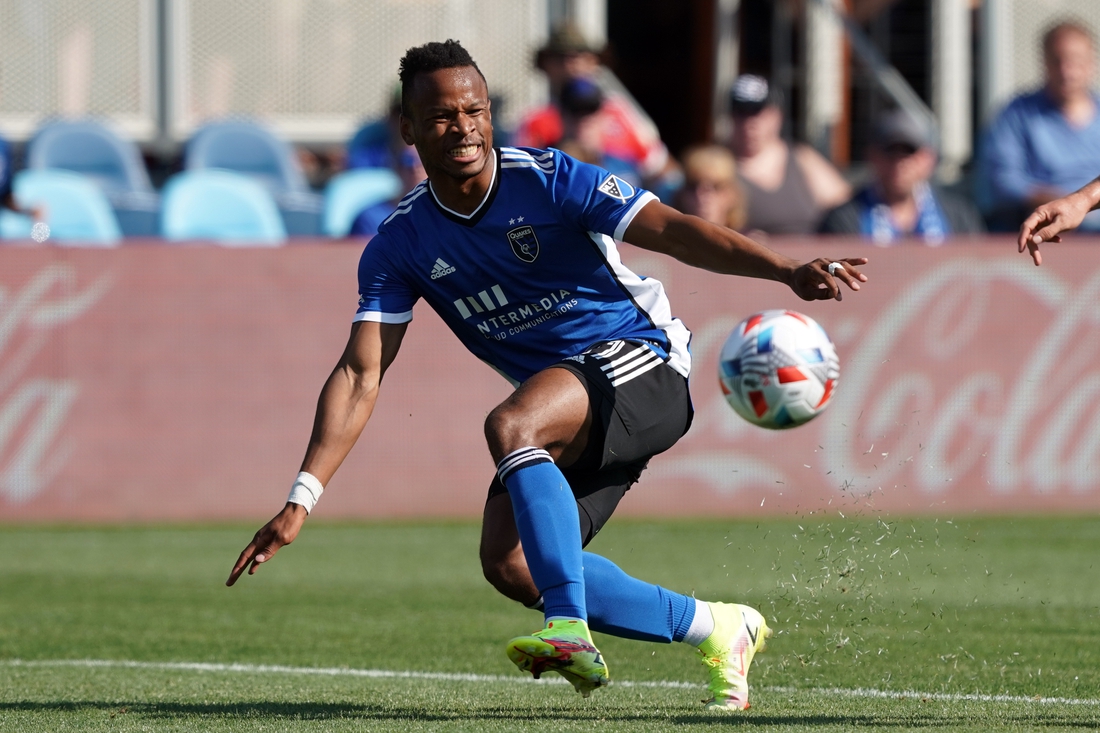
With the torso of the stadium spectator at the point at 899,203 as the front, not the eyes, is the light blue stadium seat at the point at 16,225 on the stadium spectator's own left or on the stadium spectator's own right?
on the stadium spectator's own right

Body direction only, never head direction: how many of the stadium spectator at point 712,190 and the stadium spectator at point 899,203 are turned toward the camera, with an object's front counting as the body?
2

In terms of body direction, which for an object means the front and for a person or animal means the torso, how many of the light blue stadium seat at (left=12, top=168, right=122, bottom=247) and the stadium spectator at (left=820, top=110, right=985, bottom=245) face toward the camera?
2

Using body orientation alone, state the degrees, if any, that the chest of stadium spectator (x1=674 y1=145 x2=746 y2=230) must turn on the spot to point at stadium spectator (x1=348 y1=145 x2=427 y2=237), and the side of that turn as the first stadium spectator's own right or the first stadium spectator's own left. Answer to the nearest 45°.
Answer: approximately 90° to the first stadium spectator's own right

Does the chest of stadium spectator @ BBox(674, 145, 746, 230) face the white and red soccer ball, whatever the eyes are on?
yes

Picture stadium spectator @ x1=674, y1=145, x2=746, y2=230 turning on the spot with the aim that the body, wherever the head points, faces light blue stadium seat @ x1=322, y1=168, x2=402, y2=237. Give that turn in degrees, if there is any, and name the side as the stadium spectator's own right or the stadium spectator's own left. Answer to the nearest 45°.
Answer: approximately 135° to the stadium spectator's own right

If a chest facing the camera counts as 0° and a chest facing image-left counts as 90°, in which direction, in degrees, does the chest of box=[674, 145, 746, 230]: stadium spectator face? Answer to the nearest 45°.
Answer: approximately 0°

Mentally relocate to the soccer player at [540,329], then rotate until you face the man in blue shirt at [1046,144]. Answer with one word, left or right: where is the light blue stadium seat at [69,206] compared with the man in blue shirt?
left

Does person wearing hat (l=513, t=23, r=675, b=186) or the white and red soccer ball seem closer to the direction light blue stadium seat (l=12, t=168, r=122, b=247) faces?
the white and red soccer ball

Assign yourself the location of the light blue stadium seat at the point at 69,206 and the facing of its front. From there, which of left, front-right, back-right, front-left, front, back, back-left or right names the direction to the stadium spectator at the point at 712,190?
front-left

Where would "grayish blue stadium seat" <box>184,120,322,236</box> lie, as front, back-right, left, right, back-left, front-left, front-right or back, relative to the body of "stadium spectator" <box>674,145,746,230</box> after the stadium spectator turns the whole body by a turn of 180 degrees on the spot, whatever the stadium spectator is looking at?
front-left
